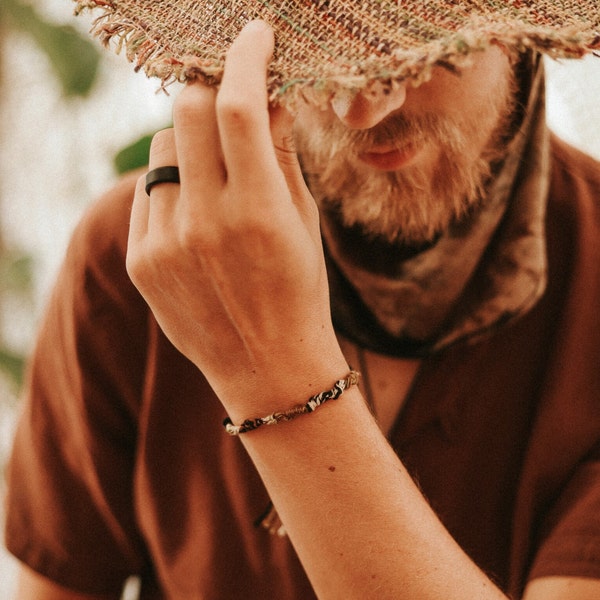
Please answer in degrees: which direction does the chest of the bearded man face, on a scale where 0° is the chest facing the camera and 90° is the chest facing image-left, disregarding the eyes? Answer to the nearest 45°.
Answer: approximately 0°

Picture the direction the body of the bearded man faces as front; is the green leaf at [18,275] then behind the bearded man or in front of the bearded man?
behind

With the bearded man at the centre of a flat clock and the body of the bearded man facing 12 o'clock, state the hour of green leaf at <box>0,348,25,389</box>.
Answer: The green leaf is roughly at 5 o'clock from the bearded man.
